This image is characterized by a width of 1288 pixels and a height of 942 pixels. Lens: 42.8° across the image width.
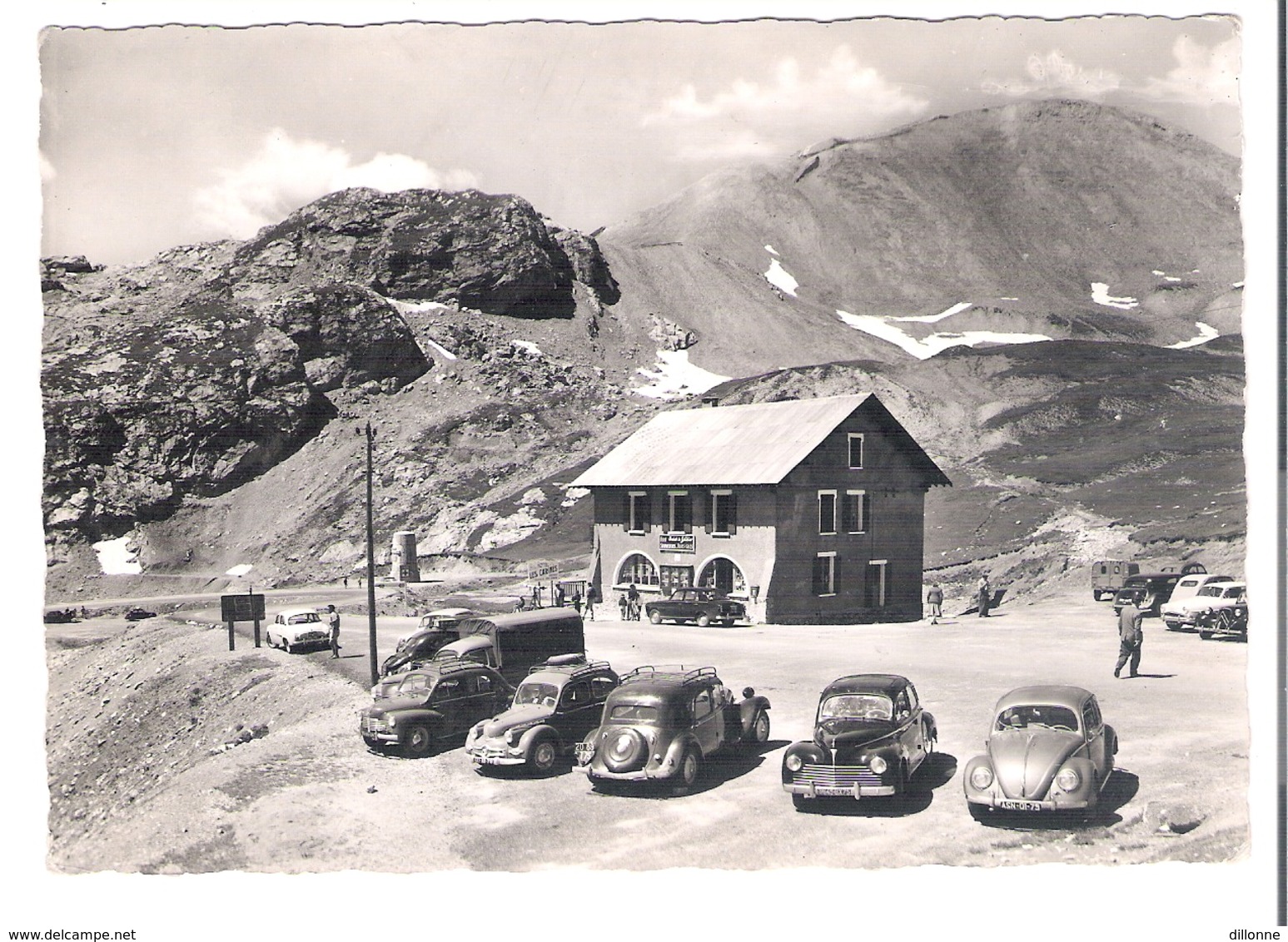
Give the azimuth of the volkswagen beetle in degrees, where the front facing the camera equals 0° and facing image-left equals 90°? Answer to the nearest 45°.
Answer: approximately 0°

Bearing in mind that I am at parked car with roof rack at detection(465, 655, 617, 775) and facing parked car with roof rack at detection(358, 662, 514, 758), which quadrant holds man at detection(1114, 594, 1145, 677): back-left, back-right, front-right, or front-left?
back-right

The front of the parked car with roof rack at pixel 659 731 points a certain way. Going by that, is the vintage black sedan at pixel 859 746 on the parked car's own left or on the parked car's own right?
on the parked car's own right

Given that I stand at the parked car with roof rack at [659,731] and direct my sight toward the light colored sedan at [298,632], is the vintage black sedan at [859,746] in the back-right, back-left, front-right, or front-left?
back-right

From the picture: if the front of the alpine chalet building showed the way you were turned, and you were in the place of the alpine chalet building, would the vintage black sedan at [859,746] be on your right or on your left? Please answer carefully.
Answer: on your left
